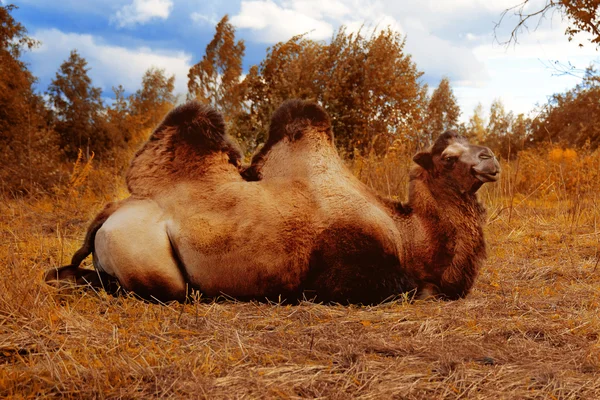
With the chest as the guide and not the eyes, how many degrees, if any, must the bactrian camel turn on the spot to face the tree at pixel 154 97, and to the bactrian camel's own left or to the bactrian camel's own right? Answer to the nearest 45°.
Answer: approximately 90° to the bactrian camel's own left

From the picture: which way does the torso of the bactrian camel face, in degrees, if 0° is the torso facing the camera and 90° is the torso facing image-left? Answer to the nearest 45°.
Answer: approximately 270°

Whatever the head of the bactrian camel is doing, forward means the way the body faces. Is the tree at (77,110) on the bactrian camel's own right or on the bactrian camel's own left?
on the bactrian camel's own left

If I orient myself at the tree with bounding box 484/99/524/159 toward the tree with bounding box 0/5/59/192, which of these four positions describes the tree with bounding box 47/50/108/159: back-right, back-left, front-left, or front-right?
front-right

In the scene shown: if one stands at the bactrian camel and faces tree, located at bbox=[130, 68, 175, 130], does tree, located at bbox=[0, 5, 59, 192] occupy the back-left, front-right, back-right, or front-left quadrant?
front-left

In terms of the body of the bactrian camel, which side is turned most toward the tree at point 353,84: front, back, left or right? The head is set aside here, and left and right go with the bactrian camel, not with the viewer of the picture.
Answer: left

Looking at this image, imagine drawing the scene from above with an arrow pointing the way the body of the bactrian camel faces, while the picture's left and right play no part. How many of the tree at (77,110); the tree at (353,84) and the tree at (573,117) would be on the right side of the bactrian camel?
0

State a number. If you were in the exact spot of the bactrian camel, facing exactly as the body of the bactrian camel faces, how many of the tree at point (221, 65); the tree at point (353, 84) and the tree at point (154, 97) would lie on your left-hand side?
3

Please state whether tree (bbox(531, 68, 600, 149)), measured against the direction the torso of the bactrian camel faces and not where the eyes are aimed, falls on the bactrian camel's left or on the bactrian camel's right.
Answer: on the bactrian camel's left

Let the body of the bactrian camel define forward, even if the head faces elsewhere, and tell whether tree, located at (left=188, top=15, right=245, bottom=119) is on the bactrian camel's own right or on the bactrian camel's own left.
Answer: on the bactrian camel's own left
